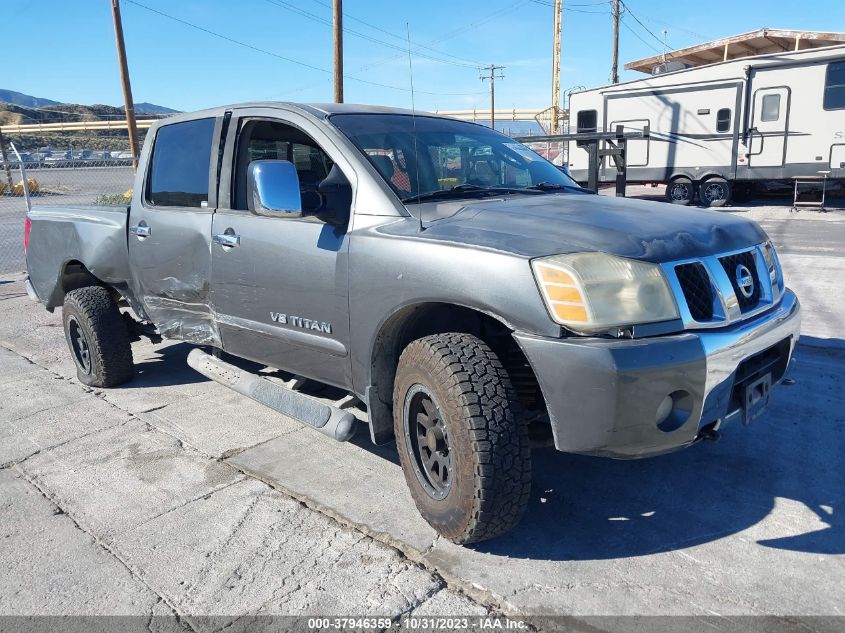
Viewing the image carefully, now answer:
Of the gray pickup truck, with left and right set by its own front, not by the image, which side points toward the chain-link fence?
back

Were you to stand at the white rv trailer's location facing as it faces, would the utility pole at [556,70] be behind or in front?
behind

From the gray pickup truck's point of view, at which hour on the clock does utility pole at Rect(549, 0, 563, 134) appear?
The utility pole is roughly at 8 o'clock from the gray pickup truck.

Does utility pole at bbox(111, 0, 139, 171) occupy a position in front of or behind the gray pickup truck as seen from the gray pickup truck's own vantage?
behind

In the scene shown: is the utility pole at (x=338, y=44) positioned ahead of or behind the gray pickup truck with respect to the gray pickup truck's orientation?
behind

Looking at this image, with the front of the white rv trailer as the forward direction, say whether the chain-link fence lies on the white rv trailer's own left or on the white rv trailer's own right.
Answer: on the white rv trailer's own right

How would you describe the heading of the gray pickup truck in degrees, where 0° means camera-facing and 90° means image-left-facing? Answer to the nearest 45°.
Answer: approximately 315°
